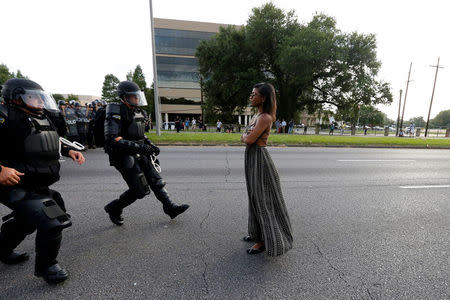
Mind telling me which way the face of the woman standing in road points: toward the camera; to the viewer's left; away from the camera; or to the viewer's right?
to the viewer's left

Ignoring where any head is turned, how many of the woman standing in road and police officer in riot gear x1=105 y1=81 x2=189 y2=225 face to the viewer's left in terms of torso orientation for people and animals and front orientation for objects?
1

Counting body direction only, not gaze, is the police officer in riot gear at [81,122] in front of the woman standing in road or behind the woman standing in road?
in front

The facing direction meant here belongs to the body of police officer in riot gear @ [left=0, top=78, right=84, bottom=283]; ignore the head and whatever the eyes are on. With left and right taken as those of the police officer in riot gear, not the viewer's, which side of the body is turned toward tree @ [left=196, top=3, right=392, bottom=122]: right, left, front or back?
left

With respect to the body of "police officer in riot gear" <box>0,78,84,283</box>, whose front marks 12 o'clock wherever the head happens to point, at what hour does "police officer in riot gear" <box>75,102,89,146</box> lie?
"police officer in riot gear" <box>75,102,89,146</box> is roughly at 8 o'clock from "police officer in riot gear" <box>0,78,84,283</box>.

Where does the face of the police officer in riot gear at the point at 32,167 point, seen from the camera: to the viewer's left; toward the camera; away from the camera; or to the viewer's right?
to the viewer's right

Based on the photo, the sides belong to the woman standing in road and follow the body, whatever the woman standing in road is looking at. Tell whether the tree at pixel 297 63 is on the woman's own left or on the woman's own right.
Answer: on the woman's own right

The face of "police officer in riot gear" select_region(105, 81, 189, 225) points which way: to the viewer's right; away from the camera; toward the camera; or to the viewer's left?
to the viewer's right

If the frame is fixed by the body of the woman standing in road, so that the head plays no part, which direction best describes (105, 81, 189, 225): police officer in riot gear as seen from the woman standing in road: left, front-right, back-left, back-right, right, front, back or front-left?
front

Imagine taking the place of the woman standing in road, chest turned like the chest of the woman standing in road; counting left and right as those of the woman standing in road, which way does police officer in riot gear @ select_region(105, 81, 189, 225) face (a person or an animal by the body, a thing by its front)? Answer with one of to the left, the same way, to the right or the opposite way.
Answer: the opposite way

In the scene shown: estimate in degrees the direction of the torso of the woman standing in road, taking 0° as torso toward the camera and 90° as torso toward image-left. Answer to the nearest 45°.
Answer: approximately 90°

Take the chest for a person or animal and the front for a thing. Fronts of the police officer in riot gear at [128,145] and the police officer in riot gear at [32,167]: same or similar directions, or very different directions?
same or similar directions

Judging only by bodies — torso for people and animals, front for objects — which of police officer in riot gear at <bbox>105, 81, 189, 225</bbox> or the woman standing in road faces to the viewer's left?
the woman standing in road

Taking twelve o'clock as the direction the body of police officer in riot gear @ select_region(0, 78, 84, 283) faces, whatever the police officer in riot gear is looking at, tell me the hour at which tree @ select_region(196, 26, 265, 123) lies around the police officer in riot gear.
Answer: The tree is roughly at 9 o'clock from the police officer in riot gear.

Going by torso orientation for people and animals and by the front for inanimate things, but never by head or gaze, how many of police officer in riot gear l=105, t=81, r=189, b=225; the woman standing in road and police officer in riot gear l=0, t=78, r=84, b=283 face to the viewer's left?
1

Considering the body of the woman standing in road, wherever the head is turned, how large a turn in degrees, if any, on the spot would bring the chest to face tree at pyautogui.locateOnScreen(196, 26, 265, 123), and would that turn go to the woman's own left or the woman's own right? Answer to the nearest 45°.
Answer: approximately 90° to the woman's own right

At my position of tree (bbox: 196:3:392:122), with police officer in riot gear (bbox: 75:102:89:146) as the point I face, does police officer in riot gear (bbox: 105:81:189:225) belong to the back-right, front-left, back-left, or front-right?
front-left

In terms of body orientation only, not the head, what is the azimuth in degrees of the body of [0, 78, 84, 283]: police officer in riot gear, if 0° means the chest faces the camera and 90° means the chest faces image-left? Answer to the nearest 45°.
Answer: approximately 315°
